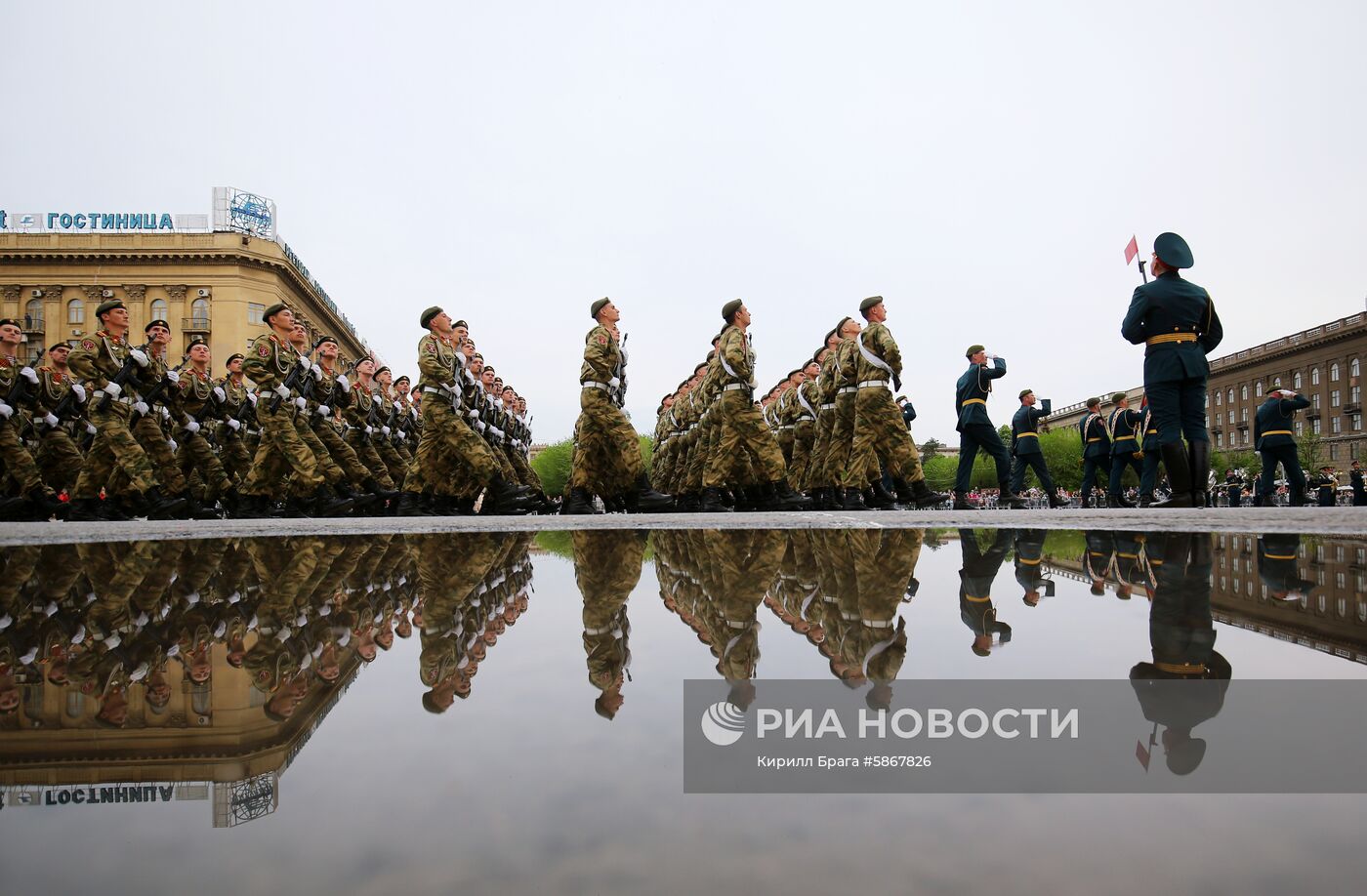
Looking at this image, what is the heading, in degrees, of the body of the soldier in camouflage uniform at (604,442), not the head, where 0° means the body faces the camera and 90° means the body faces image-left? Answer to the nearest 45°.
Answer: approximately 270°

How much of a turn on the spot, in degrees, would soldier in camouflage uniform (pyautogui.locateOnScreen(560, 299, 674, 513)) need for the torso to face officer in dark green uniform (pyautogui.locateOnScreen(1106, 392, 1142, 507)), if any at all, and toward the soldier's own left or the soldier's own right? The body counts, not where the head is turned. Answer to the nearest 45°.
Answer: approximately 45° to the soldier's own left

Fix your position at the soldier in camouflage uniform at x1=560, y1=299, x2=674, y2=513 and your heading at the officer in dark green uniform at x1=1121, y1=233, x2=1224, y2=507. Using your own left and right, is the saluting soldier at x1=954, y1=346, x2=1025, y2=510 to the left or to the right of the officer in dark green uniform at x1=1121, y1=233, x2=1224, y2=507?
left

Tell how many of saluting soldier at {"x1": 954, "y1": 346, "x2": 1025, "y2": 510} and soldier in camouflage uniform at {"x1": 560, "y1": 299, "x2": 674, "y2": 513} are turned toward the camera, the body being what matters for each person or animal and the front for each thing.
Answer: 0

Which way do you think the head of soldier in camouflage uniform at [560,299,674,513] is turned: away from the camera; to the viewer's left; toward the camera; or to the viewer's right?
to the viewer's right

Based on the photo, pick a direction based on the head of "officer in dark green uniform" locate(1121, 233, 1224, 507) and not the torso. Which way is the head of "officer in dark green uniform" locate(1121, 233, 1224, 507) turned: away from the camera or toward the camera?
away from the camera

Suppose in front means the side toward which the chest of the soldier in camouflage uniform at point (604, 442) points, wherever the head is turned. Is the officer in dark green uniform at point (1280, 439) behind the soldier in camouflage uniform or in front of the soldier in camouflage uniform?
in front
